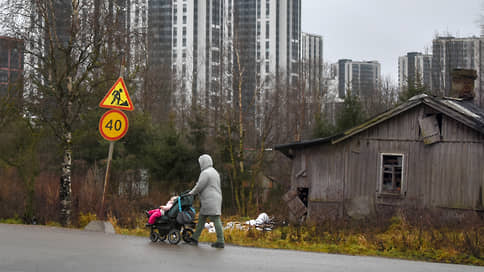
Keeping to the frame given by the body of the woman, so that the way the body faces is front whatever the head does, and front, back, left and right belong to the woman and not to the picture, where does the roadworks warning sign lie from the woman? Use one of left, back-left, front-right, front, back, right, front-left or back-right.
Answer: front-right

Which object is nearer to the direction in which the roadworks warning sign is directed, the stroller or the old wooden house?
the stroller

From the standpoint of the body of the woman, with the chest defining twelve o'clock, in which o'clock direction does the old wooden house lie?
The old wooden house is roughly at 4 o'clock from the woman.

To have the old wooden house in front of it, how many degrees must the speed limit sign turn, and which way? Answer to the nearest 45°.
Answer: approximately 135° to its left

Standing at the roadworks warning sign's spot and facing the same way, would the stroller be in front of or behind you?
in front

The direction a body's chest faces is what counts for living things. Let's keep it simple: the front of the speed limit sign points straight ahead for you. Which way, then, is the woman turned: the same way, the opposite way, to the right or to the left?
to the right

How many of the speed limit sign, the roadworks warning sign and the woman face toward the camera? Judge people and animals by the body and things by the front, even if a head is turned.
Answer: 2

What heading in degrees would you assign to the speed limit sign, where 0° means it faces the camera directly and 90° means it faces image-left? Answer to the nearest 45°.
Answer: approximately 0°

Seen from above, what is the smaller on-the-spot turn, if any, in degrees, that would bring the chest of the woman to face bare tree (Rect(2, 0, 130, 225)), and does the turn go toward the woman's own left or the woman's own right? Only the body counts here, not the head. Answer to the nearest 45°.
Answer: approximately 45° to the woman's own right

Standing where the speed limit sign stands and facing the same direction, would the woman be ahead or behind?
ahead

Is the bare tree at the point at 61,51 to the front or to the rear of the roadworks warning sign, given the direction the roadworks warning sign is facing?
to the rear

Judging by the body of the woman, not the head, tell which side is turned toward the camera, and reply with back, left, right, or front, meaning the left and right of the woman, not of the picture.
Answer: left

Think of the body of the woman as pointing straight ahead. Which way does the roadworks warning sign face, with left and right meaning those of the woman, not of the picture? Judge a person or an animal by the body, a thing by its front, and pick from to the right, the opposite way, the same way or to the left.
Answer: to the left
